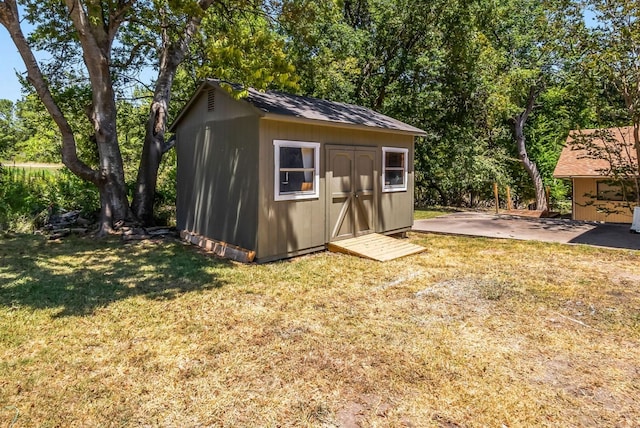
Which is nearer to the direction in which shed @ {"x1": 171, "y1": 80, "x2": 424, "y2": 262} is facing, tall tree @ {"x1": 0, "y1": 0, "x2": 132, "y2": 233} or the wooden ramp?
the wooden ramp

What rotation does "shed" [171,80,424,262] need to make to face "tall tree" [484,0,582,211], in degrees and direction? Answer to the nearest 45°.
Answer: approximately 90° to its left

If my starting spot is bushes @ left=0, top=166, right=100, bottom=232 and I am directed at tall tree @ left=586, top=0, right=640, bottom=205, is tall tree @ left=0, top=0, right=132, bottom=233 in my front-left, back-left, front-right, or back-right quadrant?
front-right

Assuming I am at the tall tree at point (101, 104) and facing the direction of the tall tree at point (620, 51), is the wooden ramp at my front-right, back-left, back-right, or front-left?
front-right

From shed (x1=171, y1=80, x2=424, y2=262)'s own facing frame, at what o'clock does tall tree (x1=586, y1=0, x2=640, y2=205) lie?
The tall tree is roughly at 10 o'clock from the shed.

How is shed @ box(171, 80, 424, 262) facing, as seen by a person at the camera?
facing the viewer and to the right of the viewer

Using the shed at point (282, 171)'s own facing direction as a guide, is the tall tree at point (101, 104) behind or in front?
behind

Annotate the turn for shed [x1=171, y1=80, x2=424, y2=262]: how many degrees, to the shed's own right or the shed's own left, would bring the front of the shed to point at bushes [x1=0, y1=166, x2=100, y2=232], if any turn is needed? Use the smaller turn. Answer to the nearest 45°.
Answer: approximately 180°

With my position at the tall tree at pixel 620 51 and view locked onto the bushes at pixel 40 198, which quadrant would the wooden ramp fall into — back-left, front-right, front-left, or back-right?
front-left
